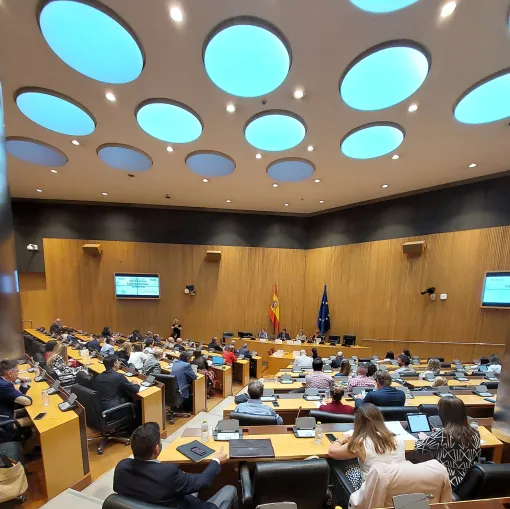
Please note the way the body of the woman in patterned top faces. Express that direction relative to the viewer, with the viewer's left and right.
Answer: facing away from the viewer

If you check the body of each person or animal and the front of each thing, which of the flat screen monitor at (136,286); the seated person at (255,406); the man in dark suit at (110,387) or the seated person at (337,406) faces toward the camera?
the flat screen monitor

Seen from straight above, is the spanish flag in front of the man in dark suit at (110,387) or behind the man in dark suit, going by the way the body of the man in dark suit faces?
in front

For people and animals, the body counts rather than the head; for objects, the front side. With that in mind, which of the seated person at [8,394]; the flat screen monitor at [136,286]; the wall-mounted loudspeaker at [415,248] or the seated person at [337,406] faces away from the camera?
the seated person at [337,406]

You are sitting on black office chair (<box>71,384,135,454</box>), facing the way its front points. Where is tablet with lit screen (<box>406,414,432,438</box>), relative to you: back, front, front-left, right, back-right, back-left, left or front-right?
right

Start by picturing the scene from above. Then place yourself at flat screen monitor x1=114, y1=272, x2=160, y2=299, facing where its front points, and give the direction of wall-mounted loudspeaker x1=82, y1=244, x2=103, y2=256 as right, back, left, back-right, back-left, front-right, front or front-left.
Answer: right

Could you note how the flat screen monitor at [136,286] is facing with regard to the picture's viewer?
facing the viewer

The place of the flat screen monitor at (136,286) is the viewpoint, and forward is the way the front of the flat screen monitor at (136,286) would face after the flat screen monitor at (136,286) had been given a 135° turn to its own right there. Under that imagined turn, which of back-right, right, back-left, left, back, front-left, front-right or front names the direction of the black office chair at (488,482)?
back-left

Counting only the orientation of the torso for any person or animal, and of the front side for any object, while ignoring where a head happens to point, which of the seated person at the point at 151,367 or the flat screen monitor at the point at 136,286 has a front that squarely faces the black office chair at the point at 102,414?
the flat screen monitor

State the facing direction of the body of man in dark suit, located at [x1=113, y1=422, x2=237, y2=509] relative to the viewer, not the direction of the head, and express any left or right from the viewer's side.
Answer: facing away from the viewer and to the right of the viewer

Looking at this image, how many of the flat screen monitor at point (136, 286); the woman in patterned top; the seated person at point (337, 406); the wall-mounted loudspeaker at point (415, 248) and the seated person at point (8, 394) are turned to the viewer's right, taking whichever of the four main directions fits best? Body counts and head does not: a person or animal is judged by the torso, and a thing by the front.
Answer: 1

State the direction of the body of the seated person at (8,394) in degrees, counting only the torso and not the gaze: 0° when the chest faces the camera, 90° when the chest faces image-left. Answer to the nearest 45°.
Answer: approximately 270°

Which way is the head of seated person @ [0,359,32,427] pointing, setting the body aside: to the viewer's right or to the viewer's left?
to the viewer's right

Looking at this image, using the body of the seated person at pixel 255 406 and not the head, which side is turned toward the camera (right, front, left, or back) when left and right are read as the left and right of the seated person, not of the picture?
back

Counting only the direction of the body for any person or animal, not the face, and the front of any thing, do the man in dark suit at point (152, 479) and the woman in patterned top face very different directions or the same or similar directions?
same or similar directions
